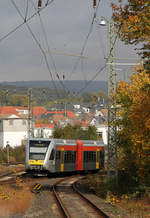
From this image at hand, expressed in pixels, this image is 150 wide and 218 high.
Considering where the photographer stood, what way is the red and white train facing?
facing the viewer and to the left of the viewer

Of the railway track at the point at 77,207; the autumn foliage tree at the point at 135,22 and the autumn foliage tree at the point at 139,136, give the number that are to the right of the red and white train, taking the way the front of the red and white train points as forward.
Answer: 0

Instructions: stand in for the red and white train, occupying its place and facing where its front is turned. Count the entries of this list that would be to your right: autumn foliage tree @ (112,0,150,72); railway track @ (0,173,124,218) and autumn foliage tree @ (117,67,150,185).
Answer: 0

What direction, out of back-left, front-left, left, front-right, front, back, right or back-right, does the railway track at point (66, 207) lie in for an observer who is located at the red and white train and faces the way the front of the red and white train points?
front-left

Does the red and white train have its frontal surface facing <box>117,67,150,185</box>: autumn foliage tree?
no

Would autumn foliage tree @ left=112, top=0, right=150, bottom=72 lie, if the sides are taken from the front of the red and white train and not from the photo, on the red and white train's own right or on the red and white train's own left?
on the red and white train's own left

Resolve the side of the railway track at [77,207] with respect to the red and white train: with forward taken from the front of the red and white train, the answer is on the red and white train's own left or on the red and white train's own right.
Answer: on the red and white train's own left
